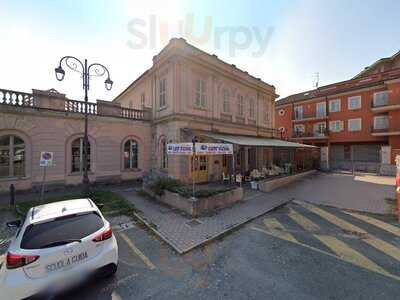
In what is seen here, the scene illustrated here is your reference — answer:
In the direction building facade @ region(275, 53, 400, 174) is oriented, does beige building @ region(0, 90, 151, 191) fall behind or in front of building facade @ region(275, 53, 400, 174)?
in front

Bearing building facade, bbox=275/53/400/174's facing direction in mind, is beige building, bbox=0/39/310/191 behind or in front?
in front

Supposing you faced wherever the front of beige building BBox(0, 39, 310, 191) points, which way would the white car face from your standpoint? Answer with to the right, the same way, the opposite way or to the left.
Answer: the opposite way

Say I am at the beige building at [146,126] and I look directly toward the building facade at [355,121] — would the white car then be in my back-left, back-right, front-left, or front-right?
back-right

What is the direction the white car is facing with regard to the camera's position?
facing away from the viewer

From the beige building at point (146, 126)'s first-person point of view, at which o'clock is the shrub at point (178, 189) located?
The shrub is roughly at 1 o'clock from the beige building.

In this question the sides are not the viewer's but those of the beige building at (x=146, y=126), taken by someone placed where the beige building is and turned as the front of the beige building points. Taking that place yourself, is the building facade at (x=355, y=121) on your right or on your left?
on your left

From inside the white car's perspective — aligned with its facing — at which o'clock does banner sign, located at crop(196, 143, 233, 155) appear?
The banner sign is roughly at 2 o'clock from the white car.

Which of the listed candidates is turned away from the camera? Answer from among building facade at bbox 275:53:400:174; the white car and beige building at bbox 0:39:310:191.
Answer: the white car

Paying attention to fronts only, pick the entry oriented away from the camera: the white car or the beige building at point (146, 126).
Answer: the white car

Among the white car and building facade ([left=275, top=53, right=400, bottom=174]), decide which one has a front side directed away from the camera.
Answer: the white car
